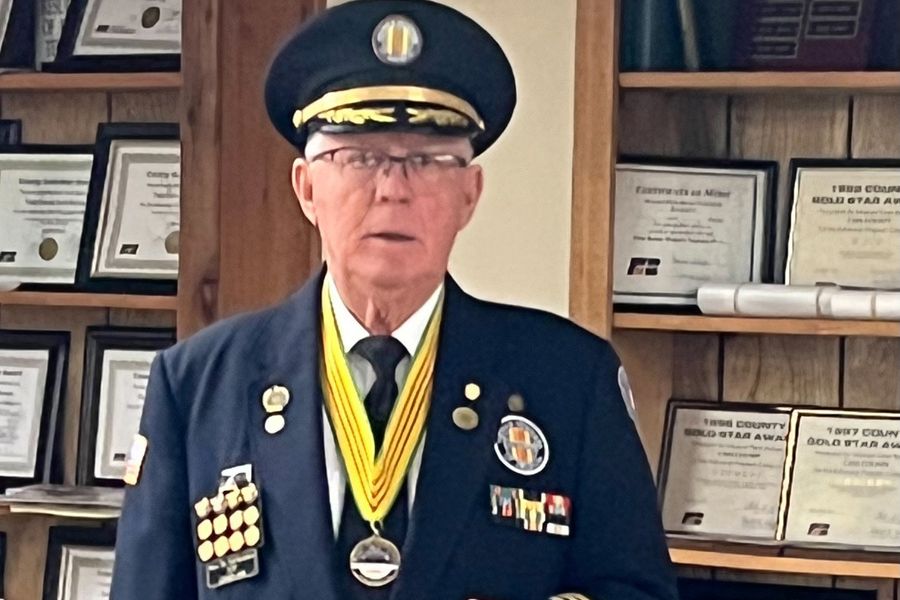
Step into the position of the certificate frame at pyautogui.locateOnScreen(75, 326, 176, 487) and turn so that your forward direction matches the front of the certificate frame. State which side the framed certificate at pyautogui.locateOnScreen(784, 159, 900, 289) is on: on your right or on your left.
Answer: on your left

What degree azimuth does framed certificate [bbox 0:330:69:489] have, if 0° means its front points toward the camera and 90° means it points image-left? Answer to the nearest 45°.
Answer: approximately 0°

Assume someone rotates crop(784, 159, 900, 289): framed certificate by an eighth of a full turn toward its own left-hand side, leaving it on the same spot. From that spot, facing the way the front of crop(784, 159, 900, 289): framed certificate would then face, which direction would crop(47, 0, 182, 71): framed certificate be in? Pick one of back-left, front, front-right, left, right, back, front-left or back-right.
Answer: back-right

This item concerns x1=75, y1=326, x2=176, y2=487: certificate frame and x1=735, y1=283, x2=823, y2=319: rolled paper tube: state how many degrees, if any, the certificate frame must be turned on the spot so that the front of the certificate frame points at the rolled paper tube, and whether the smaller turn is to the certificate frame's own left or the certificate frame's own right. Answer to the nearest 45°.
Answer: approximately 45° to the certificate frame's own left

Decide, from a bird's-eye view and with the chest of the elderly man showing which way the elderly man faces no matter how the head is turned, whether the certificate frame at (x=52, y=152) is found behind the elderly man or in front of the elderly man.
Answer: behind

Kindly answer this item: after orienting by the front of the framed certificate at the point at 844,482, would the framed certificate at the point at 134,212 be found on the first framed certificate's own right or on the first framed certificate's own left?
on the first framed certificate's own right
